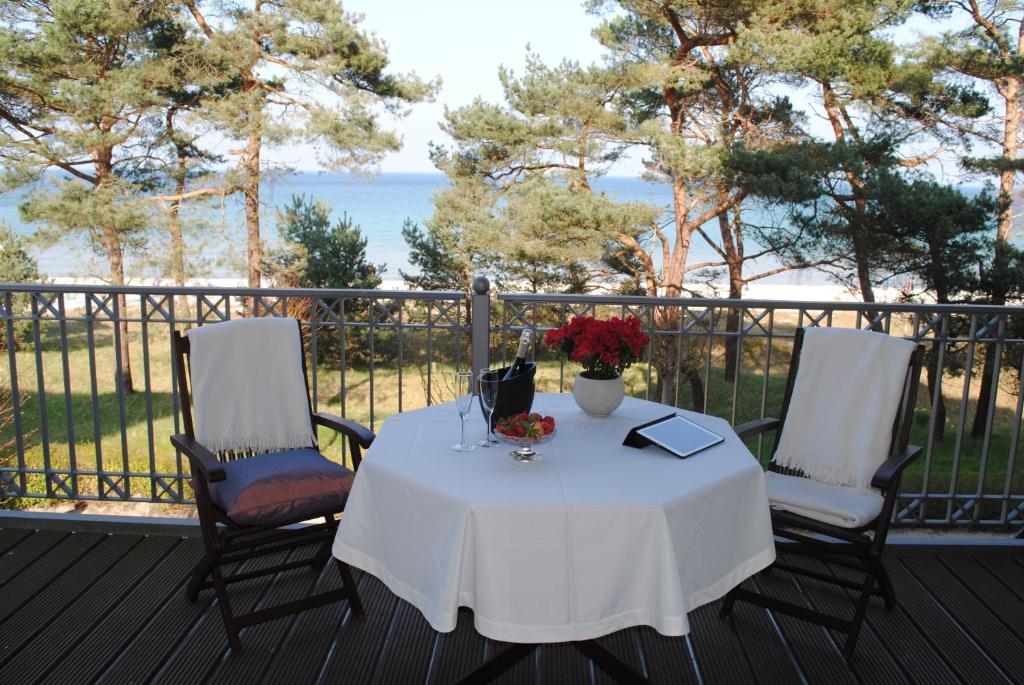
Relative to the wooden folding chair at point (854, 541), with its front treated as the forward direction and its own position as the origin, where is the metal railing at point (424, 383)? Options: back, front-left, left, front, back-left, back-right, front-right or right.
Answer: right

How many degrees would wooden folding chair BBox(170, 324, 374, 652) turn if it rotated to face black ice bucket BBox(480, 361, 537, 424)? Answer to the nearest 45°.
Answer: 0° — it already faces it

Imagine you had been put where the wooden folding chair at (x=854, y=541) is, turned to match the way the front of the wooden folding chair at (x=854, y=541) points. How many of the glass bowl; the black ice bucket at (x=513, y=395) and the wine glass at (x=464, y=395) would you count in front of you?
3

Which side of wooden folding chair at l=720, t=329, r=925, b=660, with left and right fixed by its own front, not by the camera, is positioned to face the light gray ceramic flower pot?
front

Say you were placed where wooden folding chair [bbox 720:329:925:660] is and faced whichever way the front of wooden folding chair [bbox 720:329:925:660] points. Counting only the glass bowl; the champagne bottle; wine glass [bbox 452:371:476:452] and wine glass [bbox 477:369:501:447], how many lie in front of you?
4

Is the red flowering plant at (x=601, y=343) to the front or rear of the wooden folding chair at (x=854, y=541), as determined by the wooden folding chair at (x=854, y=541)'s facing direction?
to the front

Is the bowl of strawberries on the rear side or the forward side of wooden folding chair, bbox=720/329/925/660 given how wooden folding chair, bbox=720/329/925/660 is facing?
on the forward side

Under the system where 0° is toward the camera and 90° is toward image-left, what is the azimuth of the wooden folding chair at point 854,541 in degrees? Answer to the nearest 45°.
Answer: approximately 45°

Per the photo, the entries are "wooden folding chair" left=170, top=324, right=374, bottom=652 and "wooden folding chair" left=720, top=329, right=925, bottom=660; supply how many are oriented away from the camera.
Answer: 0

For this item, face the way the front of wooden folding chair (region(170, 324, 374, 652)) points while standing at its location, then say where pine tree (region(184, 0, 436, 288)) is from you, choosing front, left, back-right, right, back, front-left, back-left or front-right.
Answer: back-left
